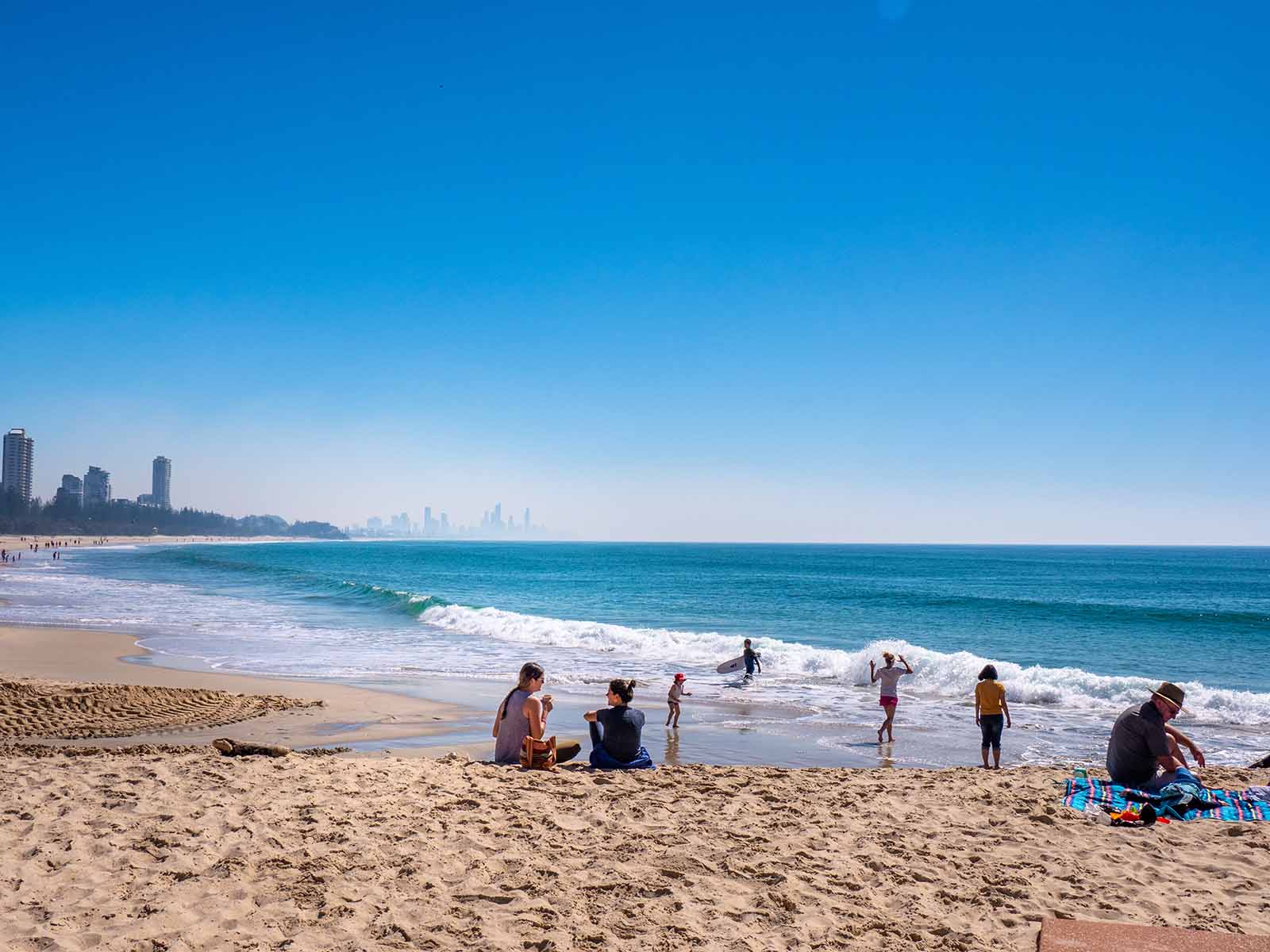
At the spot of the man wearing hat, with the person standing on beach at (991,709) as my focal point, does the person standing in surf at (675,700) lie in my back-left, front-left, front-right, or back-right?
front-left

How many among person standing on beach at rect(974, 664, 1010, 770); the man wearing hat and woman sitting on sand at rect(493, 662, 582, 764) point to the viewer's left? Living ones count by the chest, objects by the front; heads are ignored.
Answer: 0

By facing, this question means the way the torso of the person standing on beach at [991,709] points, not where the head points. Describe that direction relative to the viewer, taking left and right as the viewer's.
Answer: facing away from the viewer

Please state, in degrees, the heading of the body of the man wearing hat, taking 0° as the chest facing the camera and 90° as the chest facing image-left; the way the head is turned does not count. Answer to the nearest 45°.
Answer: approximately 225°

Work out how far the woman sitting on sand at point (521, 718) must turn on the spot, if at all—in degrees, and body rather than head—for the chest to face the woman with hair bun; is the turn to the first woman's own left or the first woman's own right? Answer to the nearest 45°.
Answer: approximately 45° to the first woman's own right

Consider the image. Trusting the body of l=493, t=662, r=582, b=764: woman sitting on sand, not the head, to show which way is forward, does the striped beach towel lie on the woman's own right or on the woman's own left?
on the woman's own right

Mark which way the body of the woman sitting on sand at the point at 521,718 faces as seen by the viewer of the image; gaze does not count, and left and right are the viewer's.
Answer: facing away from the viewer and to the right of the viewer

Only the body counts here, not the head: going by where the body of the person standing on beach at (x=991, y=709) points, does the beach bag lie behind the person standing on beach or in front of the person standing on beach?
behind

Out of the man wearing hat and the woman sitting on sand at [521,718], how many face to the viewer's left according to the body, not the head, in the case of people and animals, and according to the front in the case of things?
0

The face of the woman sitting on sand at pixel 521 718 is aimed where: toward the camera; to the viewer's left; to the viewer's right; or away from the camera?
to the viewer's right

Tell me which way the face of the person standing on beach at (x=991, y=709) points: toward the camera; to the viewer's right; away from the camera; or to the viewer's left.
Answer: away from the camera
